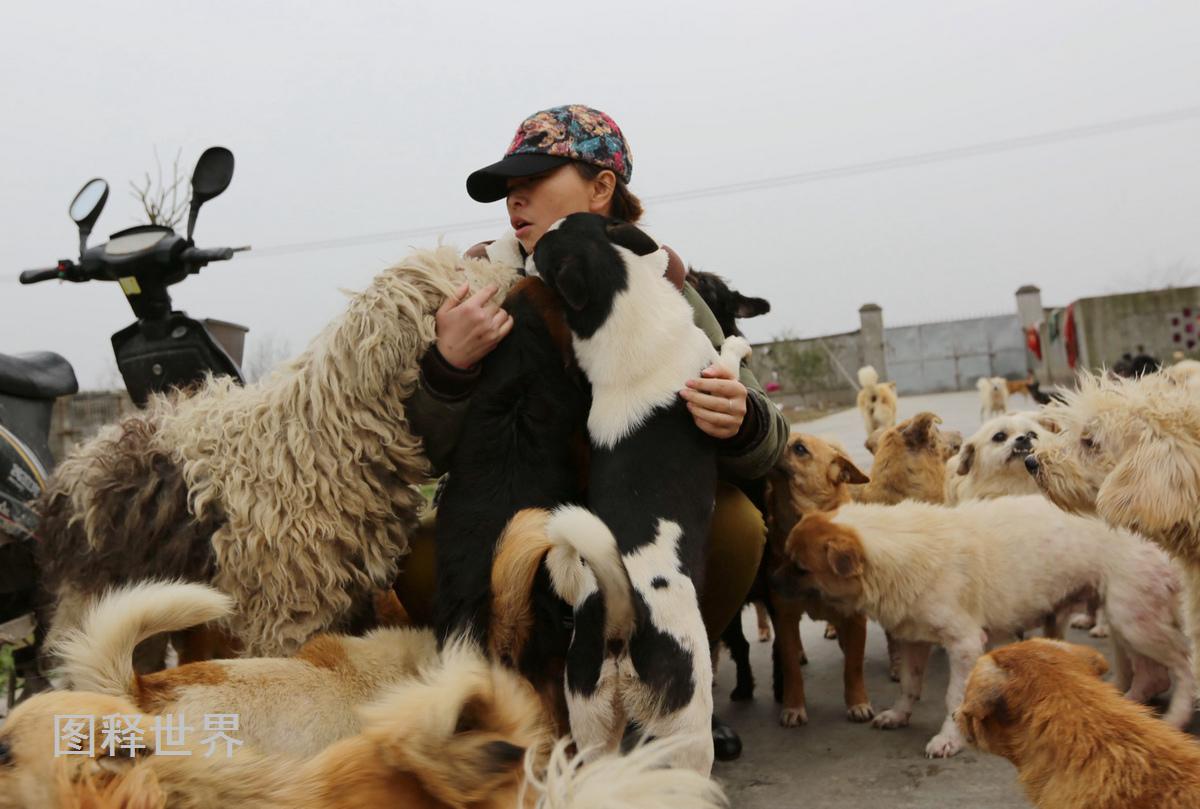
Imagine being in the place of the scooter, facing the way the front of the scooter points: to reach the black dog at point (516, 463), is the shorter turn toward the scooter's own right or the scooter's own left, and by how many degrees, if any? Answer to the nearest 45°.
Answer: approximately 90° to the scooter's own right

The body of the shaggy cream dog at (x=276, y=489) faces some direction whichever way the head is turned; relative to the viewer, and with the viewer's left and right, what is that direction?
facing to the right of the viewer

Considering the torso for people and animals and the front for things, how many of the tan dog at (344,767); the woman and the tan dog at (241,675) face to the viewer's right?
2

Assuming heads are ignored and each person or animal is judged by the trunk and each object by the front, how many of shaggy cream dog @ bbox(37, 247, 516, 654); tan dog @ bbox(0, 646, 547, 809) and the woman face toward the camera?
1

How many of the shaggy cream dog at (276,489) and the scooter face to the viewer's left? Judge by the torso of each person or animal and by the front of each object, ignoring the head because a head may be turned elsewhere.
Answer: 0

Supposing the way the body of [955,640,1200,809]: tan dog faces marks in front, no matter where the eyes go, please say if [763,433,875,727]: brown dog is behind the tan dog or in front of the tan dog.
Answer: in front

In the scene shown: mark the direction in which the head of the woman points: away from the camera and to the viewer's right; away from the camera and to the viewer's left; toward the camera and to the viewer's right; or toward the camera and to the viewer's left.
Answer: toward the camera and to the viewer's left

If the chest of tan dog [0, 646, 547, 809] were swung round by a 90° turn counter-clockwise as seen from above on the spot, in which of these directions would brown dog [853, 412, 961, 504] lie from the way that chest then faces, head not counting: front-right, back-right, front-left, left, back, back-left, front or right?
front-right

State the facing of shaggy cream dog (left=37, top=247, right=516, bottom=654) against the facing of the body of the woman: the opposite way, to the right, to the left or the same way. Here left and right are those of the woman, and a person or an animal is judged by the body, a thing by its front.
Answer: to the left

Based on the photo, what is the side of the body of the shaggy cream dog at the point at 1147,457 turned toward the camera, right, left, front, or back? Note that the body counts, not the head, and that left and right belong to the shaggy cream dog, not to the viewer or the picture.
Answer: left

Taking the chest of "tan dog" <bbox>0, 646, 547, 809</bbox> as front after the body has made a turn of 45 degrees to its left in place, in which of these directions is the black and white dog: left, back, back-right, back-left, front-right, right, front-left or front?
front

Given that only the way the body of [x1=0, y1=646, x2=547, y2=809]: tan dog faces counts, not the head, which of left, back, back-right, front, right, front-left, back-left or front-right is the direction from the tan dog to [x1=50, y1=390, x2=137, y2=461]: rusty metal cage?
left
